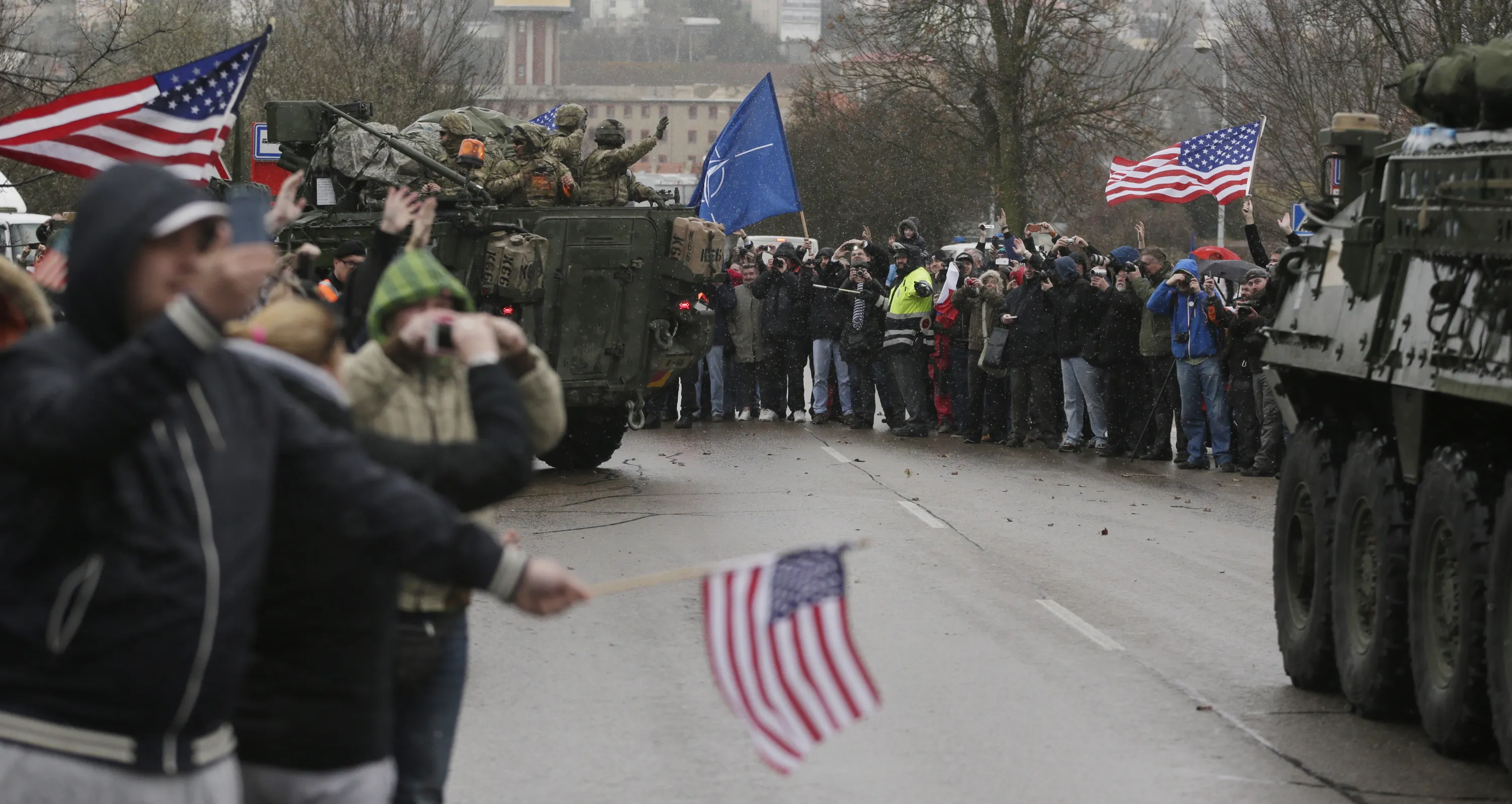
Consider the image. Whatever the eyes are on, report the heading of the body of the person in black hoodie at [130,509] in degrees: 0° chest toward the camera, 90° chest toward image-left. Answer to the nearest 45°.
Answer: approximately 315°

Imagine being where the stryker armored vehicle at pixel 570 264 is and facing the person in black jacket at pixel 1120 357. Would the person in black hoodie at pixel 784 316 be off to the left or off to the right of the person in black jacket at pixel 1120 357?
left

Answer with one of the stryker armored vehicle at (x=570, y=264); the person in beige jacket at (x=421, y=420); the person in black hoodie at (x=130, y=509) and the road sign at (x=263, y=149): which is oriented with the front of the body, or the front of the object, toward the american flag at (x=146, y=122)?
the road sign

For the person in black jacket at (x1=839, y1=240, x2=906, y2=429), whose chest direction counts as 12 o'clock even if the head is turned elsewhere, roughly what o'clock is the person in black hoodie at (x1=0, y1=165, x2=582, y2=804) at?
the person in black hoodie at (x1=0, y1=165, x2=582, y2=804) is roughly at 12 o'clock from the person in black jacket at (x1=839, y1=240, x2=906, y2=429).

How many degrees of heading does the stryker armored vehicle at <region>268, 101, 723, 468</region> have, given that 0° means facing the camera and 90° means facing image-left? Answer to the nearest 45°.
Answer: approximately 135°

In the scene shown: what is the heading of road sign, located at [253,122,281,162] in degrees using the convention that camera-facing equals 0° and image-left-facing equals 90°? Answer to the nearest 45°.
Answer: approximately 0°

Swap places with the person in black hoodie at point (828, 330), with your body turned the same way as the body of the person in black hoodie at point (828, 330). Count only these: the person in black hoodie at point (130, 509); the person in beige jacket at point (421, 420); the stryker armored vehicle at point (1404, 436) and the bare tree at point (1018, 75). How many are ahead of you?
3

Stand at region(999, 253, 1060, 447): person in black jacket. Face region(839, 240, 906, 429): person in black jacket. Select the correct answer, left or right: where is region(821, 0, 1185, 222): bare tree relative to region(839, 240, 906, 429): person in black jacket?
right
